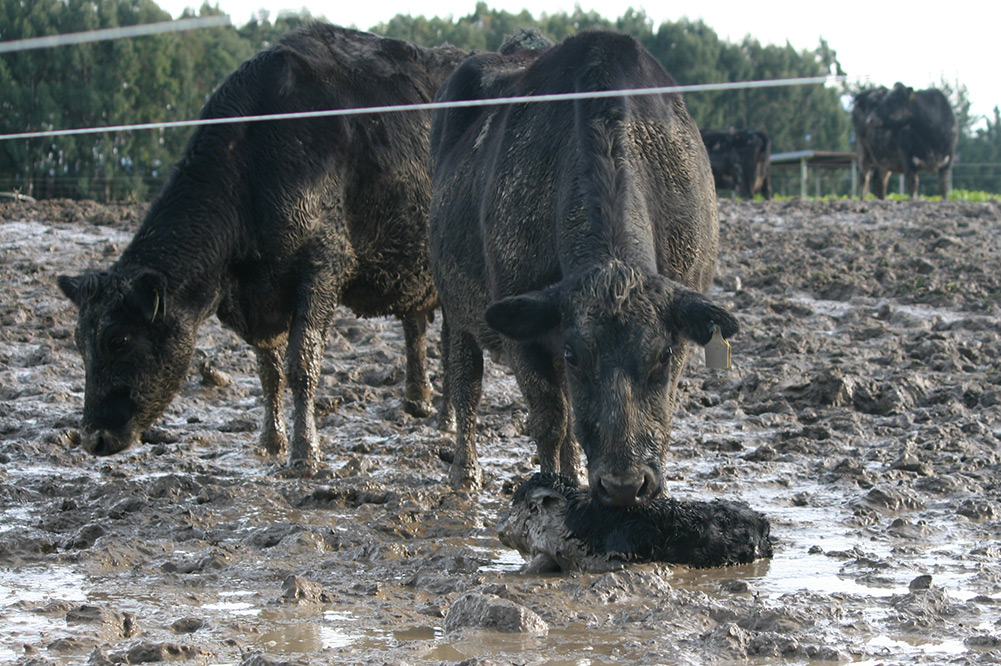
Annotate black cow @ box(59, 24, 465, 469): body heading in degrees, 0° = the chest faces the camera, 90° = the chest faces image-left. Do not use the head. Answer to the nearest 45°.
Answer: approximately 45°

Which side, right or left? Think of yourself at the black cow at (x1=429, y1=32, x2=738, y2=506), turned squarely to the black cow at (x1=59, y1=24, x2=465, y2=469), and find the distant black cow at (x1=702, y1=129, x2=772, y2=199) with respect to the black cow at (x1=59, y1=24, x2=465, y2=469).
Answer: right

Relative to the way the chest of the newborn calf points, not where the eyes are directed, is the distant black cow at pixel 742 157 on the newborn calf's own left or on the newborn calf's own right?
on the newborn calf's own right

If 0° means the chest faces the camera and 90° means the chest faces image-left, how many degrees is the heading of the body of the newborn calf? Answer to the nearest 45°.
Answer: approximately 90°

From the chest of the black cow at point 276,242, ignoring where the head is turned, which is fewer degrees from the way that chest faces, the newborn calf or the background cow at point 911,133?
the newborn calf

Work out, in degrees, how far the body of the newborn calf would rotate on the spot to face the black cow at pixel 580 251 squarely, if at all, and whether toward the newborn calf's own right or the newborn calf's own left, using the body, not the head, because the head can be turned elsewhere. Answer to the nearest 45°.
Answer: approximately 90° to the newborn calf's own right

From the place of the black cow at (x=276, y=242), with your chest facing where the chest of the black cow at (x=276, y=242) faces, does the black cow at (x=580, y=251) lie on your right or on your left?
on your left

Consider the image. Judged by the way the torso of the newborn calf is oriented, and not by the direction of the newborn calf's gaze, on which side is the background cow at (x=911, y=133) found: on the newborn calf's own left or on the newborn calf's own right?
on the newborn calf's own right

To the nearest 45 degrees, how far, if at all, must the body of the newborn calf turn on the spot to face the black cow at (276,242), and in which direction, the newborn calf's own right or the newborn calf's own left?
approximately 45° to the newborn calf's own right

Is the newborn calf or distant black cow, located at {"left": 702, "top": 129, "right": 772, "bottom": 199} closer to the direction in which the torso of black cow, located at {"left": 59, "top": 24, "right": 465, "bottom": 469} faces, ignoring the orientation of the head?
the newborn calf
